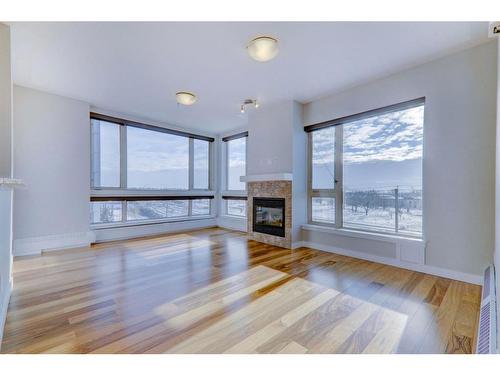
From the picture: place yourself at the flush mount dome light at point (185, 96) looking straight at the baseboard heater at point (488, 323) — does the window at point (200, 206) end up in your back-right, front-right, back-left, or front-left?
back-left

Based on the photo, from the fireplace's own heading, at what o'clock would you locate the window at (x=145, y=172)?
The window is roughly at 2 o'clock from the fireplace.

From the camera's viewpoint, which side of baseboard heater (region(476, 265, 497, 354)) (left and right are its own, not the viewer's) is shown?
left

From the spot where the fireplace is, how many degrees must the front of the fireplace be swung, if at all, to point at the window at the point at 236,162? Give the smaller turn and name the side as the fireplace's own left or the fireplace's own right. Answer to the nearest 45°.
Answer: approximately 90° to the fireplace's own right

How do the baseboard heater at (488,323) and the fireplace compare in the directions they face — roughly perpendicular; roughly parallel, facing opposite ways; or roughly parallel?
roughly perpendicular

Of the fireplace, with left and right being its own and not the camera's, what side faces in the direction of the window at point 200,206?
right

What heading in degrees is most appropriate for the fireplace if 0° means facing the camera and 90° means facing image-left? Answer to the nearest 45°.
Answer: approximately 45°

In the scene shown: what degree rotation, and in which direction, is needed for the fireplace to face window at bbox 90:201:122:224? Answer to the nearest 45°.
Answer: approximately 45° to its right

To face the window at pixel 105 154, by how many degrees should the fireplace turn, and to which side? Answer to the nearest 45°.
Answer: approximately 45° to its right
